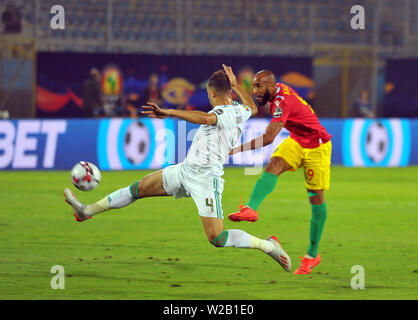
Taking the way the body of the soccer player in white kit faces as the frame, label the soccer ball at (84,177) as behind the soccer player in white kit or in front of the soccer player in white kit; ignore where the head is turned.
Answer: in front

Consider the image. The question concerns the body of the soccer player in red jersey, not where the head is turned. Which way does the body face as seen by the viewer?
to the viewer's left

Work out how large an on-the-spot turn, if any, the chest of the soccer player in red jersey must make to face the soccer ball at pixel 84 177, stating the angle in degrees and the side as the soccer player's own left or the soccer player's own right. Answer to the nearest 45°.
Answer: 0° — they already face it

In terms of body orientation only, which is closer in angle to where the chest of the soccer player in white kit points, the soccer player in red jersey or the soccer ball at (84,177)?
the soccer ball

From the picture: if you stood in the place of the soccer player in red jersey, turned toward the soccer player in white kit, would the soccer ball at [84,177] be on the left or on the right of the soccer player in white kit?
right
